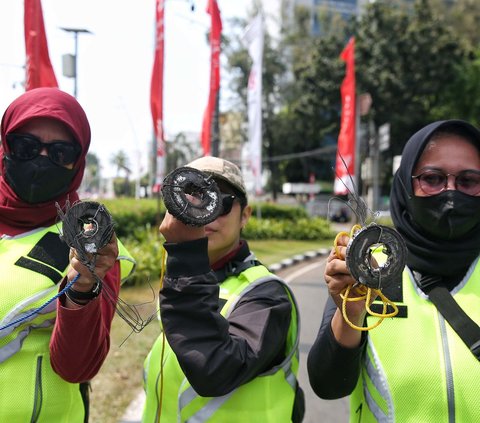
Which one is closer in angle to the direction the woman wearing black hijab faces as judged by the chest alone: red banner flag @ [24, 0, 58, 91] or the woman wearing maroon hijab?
the woman wearing maroon hijab

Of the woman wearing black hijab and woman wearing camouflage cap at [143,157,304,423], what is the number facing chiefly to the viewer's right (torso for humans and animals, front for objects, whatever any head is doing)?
0

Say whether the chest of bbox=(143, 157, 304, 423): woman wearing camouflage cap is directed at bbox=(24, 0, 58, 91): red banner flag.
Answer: no

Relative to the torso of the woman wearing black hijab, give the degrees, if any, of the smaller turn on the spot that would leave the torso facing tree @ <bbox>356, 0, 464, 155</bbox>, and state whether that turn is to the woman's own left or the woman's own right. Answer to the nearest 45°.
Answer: approximately 180°

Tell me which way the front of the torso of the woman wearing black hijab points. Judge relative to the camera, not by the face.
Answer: toward the camera

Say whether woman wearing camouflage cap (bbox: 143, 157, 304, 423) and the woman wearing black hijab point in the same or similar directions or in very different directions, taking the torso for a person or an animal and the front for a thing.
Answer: same or similar directions

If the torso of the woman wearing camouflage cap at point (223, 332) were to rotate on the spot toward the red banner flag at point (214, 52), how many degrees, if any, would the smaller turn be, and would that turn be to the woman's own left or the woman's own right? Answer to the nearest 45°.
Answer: approximately 135° to the woman's own right

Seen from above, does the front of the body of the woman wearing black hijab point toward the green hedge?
no

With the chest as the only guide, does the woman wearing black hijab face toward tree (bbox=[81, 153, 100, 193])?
no

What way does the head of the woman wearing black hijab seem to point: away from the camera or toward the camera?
toward the camera

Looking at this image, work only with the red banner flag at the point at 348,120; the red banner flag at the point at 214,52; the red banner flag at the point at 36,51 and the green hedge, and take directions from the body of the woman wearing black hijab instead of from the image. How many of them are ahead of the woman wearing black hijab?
0

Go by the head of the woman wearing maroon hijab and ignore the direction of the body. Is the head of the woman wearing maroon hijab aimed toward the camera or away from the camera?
toward the camera

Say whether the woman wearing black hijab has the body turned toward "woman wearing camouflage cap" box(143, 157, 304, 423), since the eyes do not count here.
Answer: no

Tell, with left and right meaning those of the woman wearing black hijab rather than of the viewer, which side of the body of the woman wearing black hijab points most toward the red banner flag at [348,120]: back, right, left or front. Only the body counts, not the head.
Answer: back
